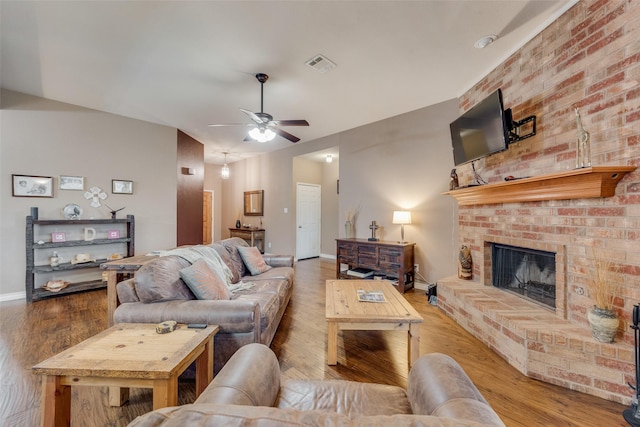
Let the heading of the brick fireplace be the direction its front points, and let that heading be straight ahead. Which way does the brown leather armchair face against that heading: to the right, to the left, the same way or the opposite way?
to the right

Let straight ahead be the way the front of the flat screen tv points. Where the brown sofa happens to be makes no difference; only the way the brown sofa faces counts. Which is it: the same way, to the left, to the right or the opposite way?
the opposite way

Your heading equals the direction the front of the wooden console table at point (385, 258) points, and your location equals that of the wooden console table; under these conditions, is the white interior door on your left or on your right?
on your right

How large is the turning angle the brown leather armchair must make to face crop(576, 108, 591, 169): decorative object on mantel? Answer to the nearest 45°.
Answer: approximately 45° to its right

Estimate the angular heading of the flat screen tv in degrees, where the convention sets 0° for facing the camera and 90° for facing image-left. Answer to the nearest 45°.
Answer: approximately 45°

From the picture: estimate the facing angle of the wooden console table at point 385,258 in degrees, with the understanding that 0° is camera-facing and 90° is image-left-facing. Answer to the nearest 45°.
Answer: approximately 45°

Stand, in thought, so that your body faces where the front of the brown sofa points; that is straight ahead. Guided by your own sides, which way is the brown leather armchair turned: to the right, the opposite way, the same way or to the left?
to the left

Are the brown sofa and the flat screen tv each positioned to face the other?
yes

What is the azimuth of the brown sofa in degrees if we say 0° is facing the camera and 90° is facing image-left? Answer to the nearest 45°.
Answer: approximately 270°

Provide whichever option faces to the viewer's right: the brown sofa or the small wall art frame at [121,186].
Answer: the brown sofa

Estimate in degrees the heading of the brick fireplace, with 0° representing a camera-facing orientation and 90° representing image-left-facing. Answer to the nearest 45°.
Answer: approximately 45°
